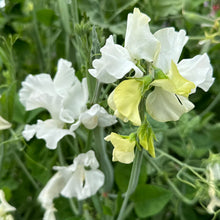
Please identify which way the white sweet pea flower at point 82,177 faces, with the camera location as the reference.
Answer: facing the viewer and to the right of the viewer

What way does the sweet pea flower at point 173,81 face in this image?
toward the camera
